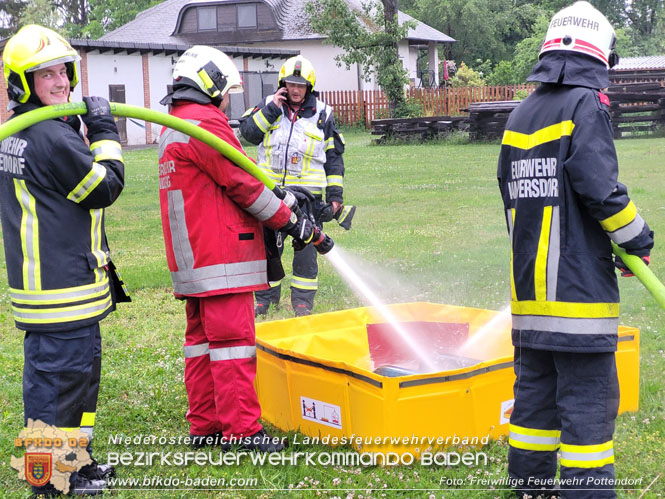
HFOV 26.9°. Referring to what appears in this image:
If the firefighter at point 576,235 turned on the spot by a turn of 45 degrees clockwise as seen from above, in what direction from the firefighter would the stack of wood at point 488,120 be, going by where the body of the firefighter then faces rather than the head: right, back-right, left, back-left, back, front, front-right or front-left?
left

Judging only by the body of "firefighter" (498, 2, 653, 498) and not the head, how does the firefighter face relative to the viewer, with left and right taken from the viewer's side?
facing away from the viewer and to the right of the viewer

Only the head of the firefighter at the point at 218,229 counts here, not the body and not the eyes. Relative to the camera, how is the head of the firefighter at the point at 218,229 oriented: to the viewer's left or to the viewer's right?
to the viewer's right

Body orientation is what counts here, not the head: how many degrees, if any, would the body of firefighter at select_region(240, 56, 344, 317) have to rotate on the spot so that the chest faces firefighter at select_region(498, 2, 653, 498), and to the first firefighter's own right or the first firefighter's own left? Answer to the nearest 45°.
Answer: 0° — they already face them

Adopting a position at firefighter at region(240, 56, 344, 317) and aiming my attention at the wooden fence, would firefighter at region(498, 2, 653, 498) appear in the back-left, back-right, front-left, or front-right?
back-right

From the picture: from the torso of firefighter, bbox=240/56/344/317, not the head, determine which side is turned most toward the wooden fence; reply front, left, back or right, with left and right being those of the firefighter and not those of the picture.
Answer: back

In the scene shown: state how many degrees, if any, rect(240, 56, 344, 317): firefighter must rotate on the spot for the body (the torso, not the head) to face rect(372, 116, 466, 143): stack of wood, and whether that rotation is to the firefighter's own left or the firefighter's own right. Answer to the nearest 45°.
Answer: approximately 180°

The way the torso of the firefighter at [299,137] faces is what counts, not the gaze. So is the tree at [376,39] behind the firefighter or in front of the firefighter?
behind

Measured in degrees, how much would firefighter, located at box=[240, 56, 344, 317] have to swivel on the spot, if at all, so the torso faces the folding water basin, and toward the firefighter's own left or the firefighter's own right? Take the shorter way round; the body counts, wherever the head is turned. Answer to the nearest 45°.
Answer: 0° — they already face it

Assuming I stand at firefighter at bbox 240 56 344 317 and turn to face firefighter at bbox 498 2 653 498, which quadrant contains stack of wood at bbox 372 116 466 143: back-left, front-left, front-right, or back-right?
back-left

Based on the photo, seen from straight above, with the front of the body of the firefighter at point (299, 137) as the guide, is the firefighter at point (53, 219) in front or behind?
in front
